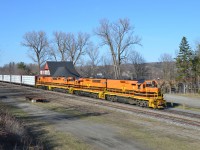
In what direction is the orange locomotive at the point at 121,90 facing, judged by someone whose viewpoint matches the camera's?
facing the viewer and to the right of the viewer
